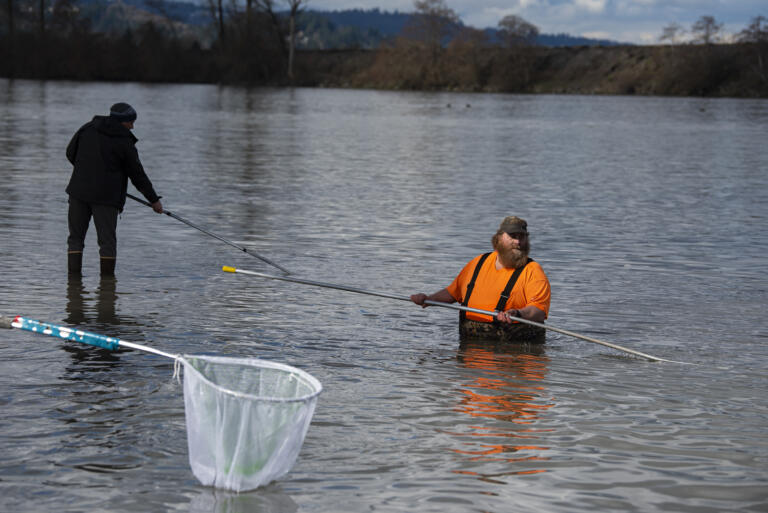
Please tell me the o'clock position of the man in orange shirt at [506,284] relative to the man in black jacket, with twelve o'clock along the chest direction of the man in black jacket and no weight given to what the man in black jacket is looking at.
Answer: The man in orange shirt is roughly at 3 o'clock from the man in black jacket.

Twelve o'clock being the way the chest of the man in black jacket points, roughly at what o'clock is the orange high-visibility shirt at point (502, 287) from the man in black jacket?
The orange high-visibility shirt is roughly at 3 o'clock from the man in black jacket.

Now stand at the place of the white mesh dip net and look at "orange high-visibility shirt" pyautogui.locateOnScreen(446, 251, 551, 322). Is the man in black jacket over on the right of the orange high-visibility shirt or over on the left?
left

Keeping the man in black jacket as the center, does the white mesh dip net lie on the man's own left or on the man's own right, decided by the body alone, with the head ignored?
on the man's own right

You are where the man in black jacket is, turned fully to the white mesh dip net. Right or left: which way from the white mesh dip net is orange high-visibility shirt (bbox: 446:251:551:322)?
left

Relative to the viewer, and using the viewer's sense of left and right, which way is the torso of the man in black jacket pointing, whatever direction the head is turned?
facing away from the viewer and to the right of the viewer
